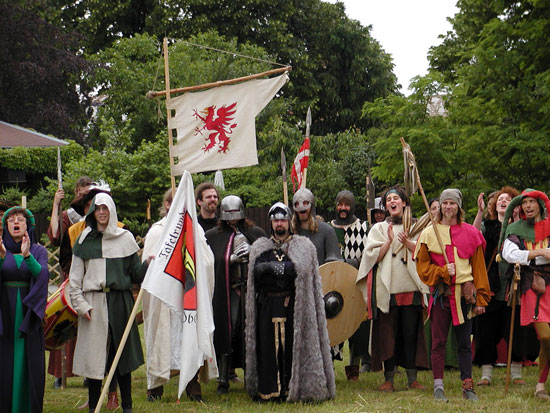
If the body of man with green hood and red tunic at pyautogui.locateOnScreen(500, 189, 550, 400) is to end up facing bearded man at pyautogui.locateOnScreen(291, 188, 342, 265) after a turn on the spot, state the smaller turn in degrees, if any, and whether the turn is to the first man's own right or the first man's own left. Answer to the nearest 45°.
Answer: approximately 90° to the first man's own right

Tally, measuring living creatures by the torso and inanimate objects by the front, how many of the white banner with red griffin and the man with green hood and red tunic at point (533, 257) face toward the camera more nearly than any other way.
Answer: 2

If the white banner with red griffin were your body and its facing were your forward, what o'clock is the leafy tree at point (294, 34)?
The leafy tree is roughly at 6 o'clock from the white banner with red griffin.

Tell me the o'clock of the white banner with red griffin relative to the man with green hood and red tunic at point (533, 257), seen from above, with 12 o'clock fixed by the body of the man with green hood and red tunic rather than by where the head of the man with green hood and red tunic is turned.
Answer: The white banner with red griffin is roughly at 3 o'clock from the man with green hood and red tunic.

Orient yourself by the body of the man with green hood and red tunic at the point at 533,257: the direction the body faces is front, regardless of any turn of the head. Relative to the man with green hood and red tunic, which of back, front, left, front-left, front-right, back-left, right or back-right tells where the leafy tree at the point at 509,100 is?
back

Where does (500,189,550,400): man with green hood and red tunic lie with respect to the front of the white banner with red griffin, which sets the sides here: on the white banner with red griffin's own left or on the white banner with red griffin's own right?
on the white banner with red griffin's own left

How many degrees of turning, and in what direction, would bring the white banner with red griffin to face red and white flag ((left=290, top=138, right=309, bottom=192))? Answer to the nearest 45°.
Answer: approximately 135° to its left

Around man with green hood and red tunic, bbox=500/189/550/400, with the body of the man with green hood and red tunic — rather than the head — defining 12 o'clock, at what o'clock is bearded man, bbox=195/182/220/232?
The bearded man is roughly at 3 o'clock from the man with green hood and red tunic.

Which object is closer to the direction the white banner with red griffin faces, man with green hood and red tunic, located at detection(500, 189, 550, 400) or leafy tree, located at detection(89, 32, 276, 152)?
the man with green hood and red tunic

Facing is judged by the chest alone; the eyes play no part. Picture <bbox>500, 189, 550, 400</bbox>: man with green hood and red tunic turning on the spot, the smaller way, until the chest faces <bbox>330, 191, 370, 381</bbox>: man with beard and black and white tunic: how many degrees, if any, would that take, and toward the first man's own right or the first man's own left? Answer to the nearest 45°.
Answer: approximately 135° to the first man's own right
